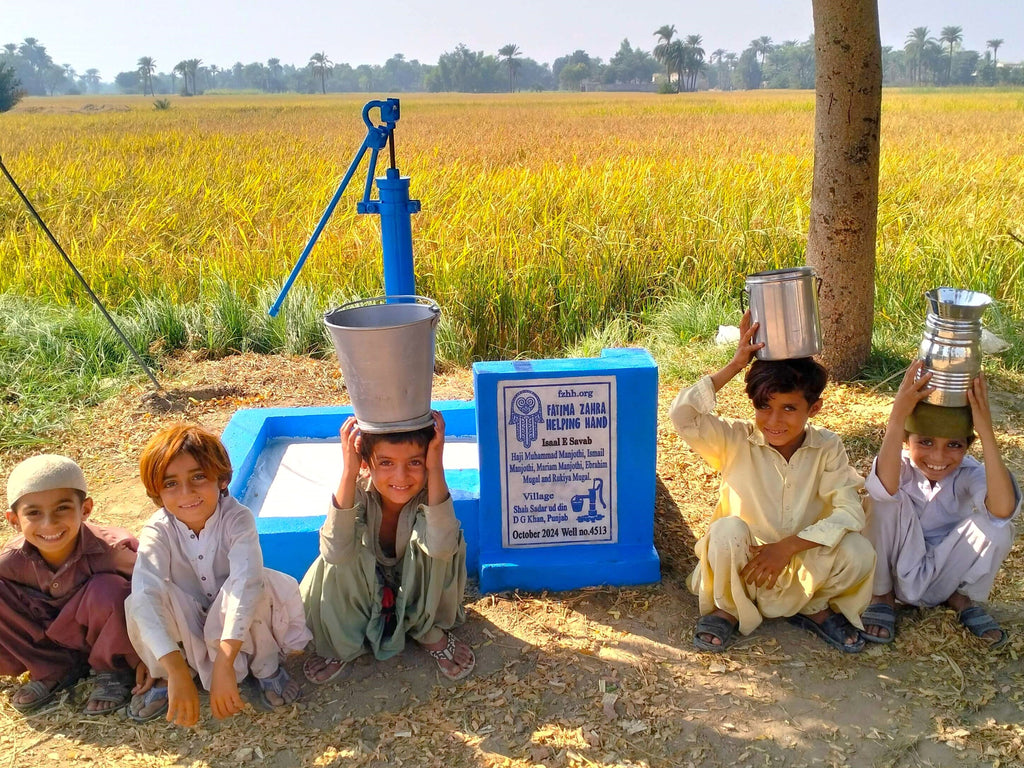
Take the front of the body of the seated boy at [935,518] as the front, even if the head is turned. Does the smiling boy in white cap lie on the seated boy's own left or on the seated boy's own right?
on the seated boy's own right

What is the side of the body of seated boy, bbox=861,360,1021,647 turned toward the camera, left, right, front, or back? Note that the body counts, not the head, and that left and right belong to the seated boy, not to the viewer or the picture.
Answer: front

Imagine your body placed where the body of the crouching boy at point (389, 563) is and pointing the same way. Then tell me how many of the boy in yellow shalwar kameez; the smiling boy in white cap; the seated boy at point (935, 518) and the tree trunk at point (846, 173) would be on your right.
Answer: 1

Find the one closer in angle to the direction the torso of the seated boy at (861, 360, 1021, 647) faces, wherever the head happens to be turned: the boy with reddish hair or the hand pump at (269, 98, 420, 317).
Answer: the boy with reddish hair

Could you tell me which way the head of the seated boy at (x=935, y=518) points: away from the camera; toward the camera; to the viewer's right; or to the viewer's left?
toward the camera

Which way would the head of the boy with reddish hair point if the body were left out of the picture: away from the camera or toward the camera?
toward the camera

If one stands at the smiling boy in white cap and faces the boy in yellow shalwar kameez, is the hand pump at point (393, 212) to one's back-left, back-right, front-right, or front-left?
front-left

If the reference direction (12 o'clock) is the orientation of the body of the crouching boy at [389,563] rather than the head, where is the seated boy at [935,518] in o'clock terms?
The seated boy is roughly at 9 o'clock from the crouching boy.

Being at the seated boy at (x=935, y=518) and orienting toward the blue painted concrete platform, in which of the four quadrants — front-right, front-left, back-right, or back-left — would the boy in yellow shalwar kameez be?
front-left

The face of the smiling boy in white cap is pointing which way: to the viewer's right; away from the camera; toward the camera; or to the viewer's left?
toward the camera

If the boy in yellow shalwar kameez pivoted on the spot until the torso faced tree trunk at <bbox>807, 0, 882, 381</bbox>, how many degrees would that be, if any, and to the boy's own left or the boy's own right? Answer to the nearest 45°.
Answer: approximately 180°

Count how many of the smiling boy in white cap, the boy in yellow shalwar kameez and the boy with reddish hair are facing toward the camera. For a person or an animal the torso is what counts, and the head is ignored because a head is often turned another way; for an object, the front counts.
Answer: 3

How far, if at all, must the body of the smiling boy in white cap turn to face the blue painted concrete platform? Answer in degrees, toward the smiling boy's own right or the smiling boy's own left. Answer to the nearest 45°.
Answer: approximately 90° to the smiling boy's own left

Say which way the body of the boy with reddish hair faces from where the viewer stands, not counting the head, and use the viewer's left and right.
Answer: facing the viewer
